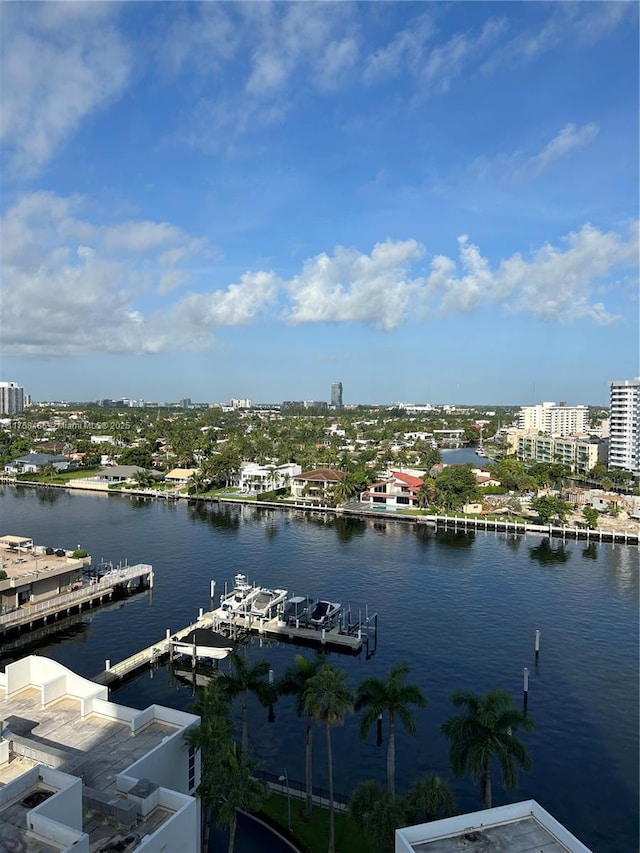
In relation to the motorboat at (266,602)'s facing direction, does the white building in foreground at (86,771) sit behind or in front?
behind

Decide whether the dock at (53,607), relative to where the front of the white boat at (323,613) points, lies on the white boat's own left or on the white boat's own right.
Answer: on the white boat's own left

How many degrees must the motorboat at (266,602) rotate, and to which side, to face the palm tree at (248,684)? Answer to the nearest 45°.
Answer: approximately 135° to its right

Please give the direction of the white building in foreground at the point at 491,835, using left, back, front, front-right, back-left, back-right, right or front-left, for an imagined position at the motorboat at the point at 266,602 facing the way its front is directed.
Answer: back-right

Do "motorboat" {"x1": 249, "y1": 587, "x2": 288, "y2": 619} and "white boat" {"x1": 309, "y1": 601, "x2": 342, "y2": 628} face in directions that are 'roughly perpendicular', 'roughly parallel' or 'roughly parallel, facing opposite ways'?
roughly parallel

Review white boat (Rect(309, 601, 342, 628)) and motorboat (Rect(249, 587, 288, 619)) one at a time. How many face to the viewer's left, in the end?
0

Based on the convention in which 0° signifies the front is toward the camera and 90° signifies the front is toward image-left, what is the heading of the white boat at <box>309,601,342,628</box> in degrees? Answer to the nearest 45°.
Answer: approximately 225°

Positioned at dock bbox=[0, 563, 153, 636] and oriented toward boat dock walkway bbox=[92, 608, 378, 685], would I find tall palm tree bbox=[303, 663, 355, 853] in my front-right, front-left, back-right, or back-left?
front-right

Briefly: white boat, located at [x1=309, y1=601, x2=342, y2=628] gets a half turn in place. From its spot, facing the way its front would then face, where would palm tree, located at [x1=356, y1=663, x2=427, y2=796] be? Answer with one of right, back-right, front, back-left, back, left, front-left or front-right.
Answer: front-left

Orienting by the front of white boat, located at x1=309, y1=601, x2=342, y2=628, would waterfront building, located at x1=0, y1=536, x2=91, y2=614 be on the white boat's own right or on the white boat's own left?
on the white boat's own left

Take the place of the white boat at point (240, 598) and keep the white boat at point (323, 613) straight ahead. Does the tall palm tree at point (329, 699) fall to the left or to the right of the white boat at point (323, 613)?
right
